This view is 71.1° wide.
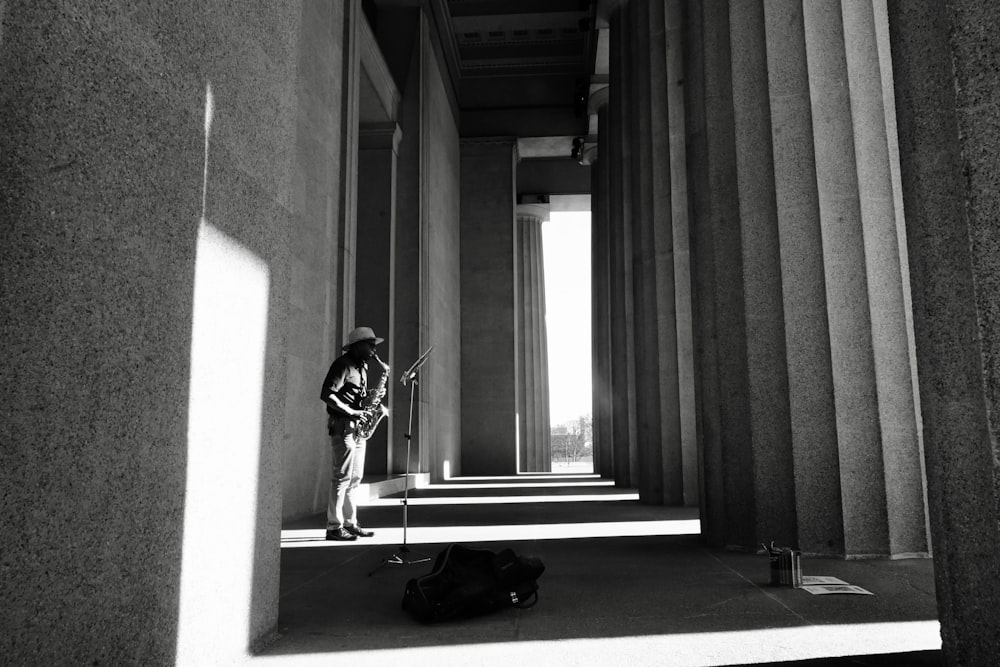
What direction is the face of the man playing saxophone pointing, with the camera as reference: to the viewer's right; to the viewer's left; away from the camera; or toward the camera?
to the viewer's right

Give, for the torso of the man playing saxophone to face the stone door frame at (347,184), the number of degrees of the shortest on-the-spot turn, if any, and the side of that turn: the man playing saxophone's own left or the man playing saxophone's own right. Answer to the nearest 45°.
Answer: approximately 90° to the man playing saxophone's own left

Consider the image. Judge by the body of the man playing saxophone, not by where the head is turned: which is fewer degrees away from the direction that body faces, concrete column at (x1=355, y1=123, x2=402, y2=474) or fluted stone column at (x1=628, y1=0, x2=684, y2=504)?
the fluted stone column

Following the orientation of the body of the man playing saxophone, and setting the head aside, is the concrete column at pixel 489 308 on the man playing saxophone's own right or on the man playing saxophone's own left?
on the man playing saxophone's own left

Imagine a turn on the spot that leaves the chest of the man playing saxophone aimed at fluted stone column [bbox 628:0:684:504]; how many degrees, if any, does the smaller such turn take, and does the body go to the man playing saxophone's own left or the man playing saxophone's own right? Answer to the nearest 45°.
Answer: approximately 45° to the man playing saxophone's own left

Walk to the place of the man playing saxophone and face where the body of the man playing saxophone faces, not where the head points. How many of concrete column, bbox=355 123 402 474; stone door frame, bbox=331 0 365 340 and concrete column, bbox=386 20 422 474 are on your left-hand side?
3

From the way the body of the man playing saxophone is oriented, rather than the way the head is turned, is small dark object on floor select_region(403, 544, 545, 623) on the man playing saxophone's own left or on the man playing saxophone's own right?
on the man playing saxophone's own right

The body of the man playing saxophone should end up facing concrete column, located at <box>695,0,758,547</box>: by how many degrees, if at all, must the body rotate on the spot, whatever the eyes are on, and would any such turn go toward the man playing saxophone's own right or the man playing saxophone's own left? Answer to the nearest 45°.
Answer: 0° — they already face it

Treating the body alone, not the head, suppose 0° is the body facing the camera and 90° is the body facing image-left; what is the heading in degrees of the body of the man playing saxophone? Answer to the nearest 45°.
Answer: approximately 270°

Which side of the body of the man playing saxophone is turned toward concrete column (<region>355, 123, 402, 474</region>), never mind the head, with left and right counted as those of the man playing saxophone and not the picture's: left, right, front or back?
left

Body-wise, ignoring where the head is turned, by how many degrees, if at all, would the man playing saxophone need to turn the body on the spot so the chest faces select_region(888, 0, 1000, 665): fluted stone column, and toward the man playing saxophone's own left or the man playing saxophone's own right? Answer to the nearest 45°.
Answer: approximately 45° to the man playing saxophone's own right
